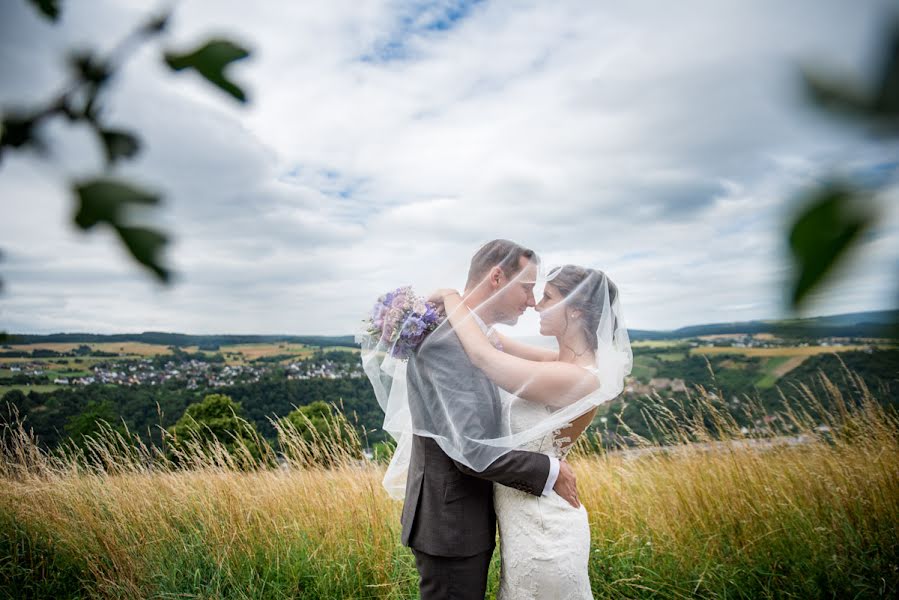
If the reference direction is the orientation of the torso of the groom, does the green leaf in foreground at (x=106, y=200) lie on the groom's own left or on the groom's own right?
on the groom's own right

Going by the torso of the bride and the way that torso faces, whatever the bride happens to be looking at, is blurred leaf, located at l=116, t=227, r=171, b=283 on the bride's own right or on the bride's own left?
on the bride's own left

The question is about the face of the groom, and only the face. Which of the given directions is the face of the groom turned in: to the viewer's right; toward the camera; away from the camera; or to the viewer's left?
to the viewer's right

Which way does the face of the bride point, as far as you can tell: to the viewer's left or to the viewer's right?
to the viewer's left

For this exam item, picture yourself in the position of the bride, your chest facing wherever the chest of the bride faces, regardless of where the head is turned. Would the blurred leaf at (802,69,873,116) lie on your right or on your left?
on your left

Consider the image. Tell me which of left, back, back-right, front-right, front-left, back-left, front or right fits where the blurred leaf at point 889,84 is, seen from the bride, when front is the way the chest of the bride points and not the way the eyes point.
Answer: left

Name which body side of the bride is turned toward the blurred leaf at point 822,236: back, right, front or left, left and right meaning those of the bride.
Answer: left

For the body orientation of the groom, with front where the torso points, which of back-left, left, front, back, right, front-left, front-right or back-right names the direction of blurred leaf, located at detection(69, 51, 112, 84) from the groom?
right

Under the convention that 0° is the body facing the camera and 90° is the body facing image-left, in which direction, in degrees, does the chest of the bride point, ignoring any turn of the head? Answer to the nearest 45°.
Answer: approximately 90°

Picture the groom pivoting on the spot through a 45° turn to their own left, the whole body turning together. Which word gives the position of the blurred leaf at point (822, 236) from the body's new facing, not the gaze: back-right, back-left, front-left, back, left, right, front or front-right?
back-right

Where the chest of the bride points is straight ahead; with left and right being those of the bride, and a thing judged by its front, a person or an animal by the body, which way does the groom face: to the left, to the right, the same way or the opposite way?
the opposite way

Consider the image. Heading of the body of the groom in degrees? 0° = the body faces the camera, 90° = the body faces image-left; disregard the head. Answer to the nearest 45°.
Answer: approximately 270°

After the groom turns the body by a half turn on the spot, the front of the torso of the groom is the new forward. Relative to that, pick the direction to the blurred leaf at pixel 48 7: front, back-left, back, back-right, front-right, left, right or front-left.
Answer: left

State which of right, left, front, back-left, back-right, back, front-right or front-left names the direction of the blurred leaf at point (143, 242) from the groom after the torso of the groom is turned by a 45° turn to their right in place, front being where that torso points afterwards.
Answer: front-right

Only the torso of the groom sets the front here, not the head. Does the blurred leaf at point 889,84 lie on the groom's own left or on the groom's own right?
on the groom's own right

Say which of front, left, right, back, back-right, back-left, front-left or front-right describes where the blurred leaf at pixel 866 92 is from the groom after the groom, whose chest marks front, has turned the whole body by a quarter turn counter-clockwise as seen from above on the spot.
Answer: back

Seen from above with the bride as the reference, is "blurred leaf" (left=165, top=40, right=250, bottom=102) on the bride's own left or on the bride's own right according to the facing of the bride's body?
on the bride's own left
